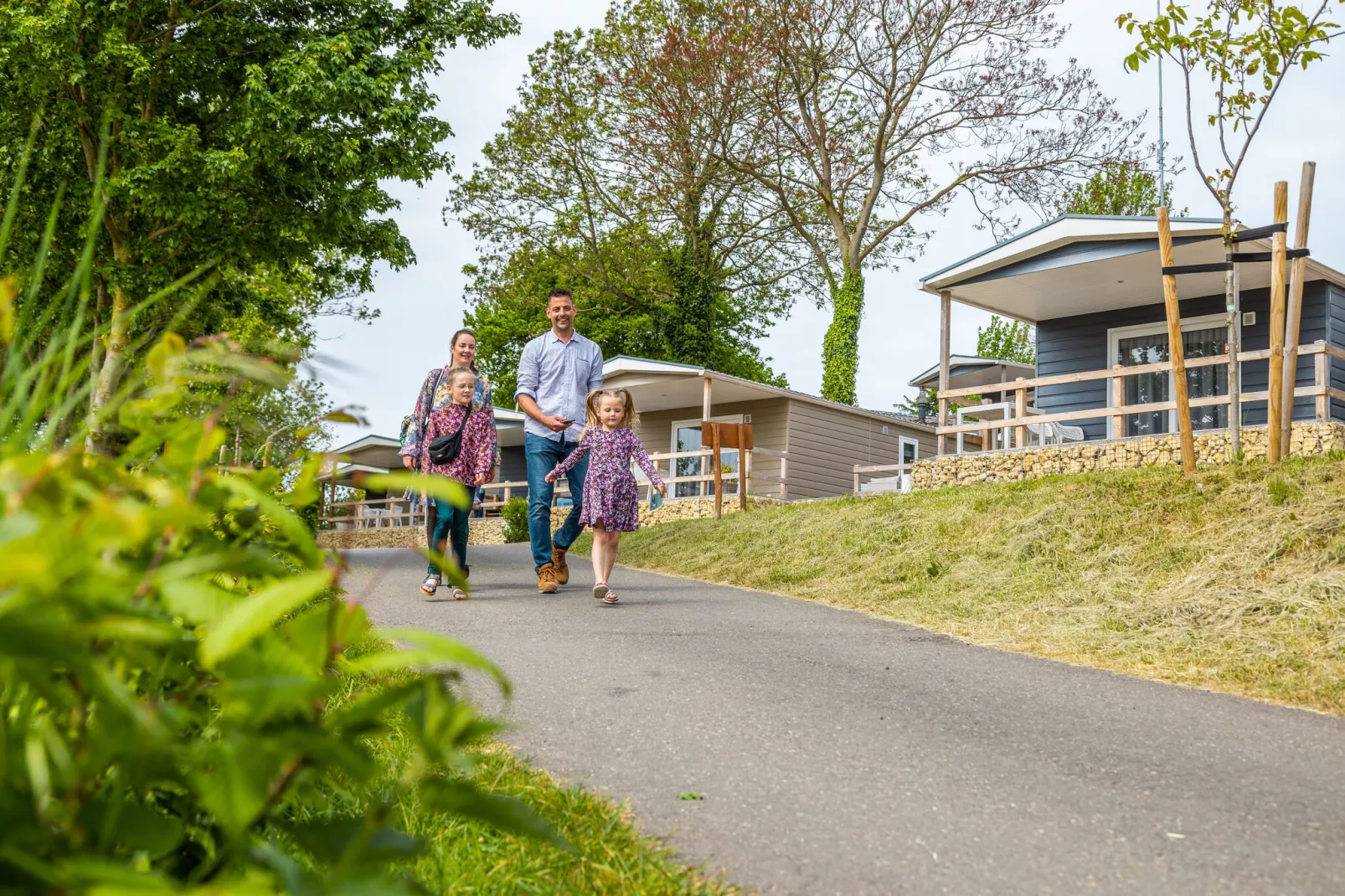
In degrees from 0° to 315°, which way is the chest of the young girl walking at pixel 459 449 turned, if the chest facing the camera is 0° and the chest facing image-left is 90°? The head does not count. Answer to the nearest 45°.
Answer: approximately 0°

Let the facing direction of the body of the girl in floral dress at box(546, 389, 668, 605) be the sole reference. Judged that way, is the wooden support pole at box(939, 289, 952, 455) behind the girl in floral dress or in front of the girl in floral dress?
behind

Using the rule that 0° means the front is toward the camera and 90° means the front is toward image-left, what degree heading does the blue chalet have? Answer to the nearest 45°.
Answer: approximately 45°

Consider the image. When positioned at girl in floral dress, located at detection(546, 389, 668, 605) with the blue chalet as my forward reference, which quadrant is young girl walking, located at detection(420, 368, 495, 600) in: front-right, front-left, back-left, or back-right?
back-left

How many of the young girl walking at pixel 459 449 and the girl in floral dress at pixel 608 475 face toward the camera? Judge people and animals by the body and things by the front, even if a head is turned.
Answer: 2

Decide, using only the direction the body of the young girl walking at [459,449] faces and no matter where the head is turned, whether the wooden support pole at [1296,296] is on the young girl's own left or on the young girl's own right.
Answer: on the young girl's own left

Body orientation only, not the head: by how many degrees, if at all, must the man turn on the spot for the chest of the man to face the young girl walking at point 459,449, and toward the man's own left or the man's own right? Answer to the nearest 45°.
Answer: approximately 45° to the man's own right

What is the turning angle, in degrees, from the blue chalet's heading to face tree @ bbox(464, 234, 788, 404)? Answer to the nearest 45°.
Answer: approximately 90° to its right

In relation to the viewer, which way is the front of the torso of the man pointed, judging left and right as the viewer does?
facing the viewer
